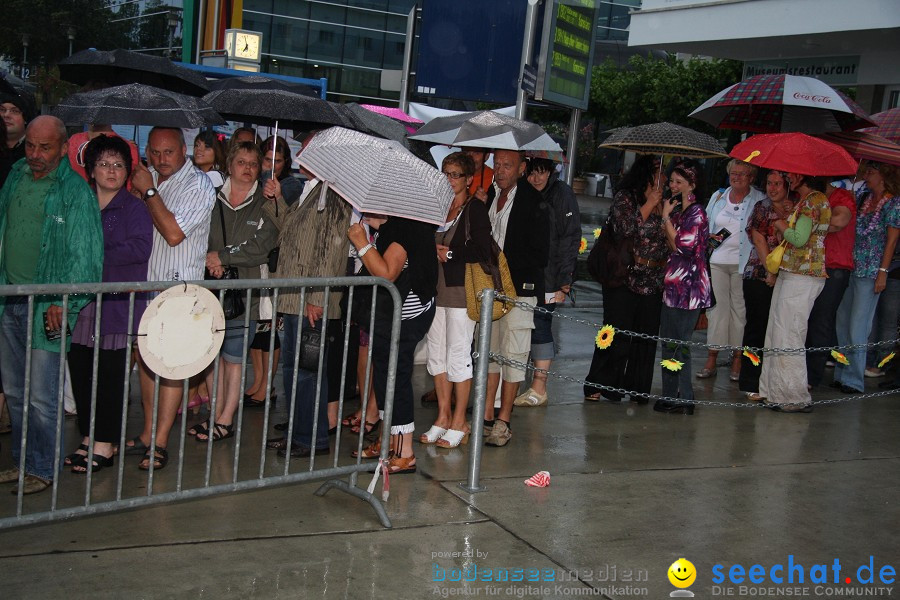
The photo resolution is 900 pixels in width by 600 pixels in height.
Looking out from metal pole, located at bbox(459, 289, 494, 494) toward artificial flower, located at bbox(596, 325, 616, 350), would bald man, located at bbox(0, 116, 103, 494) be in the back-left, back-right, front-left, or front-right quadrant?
back-left

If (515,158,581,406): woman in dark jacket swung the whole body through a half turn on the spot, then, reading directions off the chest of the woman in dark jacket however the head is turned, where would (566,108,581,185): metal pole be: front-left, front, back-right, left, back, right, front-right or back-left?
front-left

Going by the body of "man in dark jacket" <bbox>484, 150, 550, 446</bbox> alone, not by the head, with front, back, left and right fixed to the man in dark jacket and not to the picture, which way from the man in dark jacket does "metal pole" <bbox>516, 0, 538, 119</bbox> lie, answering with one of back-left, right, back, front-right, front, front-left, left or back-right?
back-right

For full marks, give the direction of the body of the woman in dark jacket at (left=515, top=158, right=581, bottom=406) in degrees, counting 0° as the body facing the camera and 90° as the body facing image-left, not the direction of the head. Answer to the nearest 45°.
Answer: approximately 45°

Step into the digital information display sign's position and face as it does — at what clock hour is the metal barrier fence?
The metal barrier fence is roughly at 2 o'clock from the digital information display sign.

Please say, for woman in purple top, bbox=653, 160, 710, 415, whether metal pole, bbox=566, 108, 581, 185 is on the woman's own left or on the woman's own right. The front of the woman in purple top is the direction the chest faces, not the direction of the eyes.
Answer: on the woman's own right

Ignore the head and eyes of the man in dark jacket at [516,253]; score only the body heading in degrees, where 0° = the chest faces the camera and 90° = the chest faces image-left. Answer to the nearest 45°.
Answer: approximately 45°
